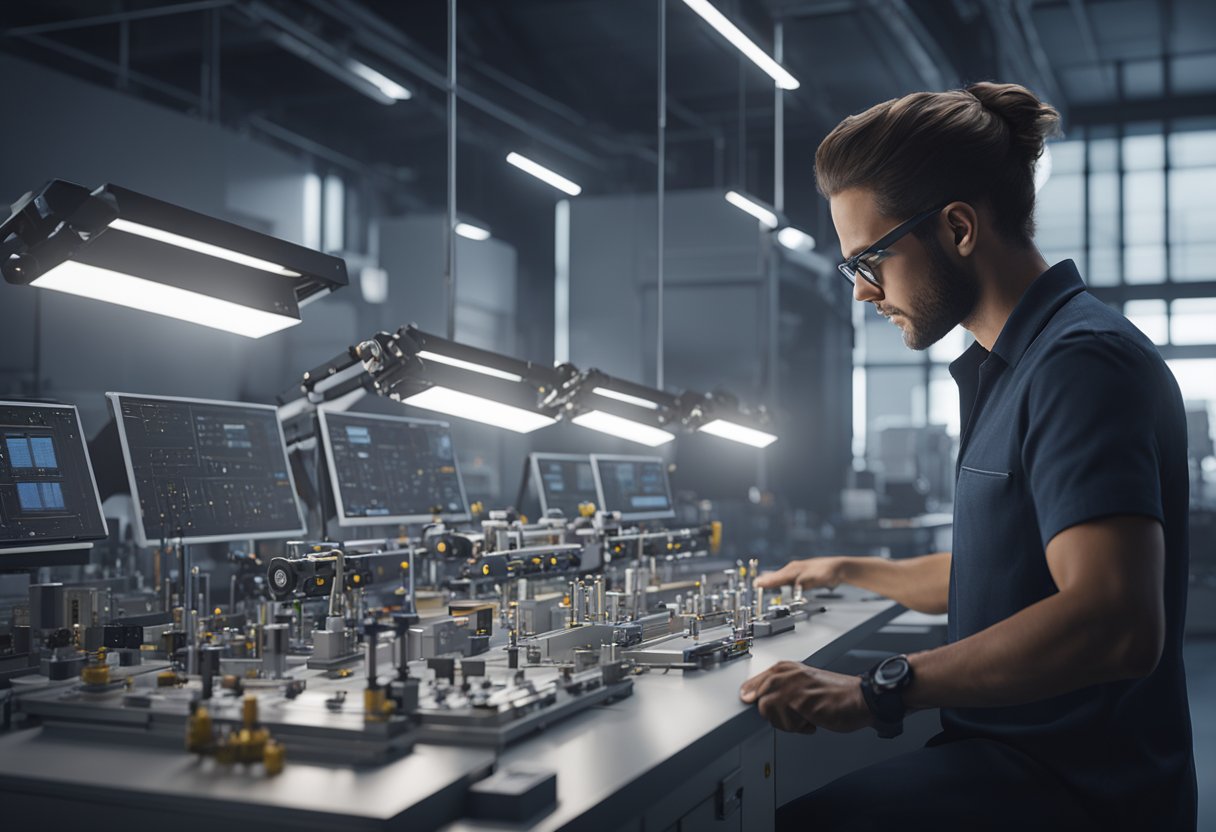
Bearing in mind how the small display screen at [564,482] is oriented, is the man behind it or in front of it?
in front

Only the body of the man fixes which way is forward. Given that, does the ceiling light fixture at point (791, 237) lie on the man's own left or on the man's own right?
on the man's own right

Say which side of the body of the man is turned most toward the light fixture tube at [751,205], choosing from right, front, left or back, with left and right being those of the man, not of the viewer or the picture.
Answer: right

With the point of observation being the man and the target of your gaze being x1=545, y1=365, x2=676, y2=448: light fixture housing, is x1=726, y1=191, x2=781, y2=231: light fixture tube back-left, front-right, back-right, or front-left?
front-right

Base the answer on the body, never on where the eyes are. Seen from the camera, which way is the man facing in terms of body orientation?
to the viewer's left

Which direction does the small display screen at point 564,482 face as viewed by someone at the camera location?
facing the viewer and to the right of the viewer

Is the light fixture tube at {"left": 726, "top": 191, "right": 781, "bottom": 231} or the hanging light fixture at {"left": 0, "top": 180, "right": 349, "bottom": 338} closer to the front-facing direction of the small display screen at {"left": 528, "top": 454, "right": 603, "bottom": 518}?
the hanging light fixture

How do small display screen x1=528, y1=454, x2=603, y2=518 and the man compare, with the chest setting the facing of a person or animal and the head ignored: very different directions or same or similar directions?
very different directions

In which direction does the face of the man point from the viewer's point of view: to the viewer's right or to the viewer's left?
to the viewer's left

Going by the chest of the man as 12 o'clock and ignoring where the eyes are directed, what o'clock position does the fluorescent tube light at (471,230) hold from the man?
The fluorescent tube light is roughly at 2 o'clock from the man.

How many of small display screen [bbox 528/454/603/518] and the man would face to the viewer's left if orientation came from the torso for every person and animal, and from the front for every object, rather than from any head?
1
